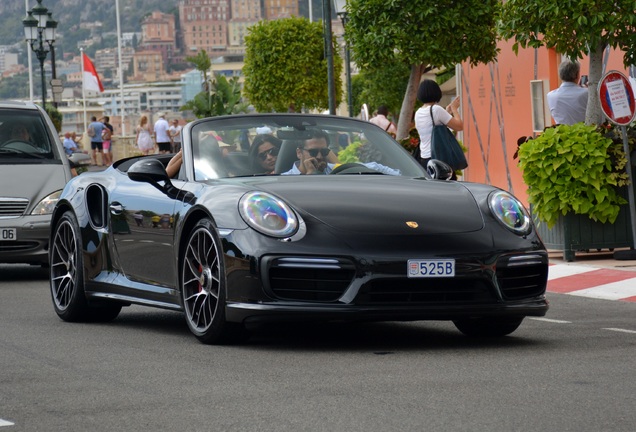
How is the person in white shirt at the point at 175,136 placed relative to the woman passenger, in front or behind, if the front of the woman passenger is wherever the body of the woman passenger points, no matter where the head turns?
behind

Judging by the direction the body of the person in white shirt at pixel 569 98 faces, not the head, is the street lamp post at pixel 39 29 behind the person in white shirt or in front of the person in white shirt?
in front

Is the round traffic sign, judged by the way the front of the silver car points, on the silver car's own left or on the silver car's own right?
on the silver car's own left

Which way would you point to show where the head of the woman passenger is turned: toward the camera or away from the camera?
toward the camera

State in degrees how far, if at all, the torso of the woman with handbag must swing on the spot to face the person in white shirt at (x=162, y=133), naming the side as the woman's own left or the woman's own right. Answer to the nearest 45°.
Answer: approximately 45° to the woman's own left

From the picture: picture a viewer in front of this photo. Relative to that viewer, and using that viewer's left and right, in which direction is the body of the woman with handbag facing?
facing away from the viewer and to the right of the viewer

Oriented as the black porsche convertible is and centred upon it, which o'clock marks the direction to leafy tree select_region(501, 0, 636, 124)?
The leafy tree is roughly at 8 o'clock from the black porsche convertible.

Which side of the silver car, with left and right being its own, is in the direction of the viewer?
front

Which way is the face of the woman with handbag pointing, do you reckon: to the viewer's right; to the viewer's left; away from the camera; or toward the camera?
away from the camera

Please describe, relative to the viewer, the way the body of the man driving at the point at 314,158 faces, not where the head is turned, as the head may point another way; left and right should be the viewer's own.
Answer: facing the viewer and to the right of the viewer

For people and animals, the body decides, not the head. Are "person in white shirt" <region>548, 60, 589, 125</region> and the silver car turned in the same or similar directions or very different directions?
very different directions

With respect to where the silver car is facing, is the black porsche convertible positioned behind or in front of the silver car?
in front
